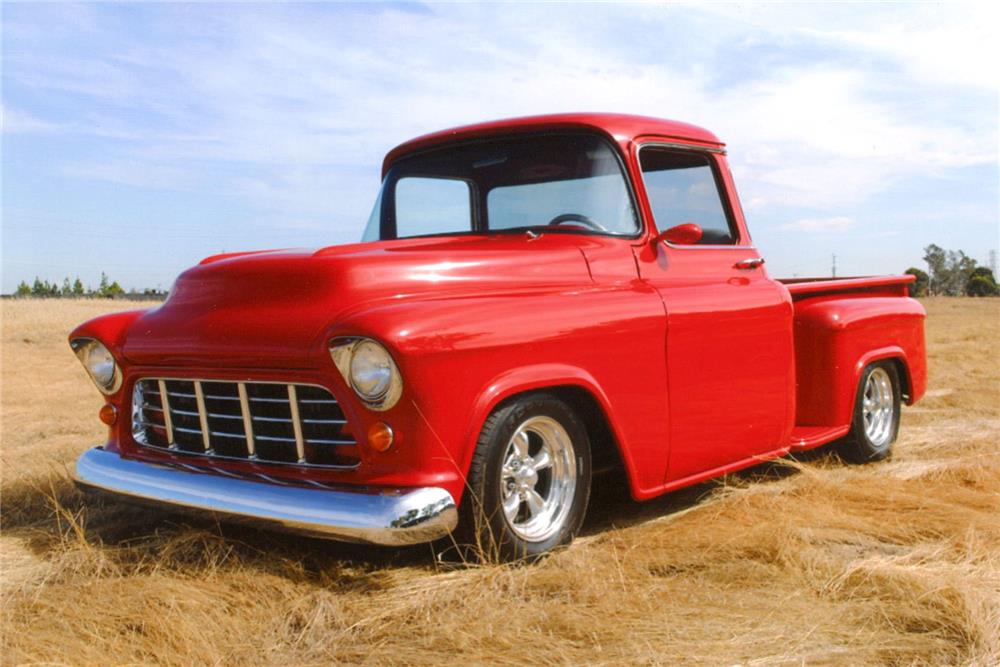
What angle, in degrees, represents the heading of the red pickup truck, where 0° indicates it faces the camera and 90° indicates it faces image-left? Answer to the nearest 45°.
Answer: approximately 45°
